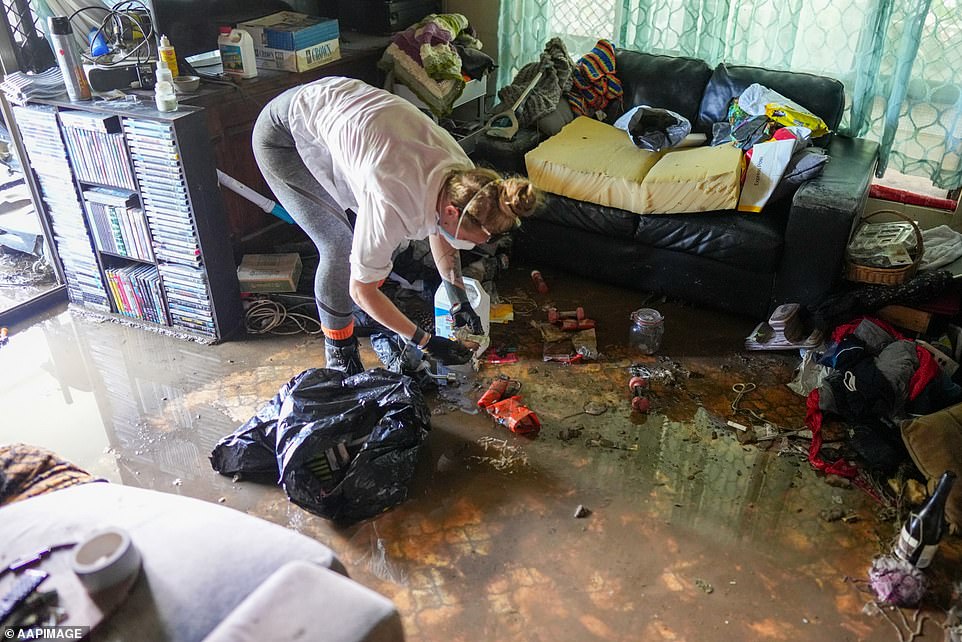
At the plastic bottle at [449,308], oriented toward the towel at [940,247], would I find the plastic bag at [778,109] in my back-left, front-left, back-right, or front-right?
front-left

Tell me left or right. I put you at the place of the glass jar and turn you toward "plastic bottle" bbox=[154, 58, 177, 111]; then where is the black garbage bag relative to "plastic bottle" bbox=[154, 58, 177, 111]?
left

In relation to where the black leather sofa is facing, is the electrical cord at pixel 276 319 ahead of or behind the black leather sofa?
ahead

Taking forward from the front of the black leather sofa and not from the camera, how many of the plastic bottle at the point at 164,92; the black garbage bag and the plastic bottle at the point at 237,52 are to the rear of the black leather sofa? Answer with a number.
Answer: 0

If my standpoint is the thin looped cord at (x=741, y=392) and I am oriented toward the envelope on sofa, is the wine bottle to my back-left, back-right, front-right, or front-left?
back-right

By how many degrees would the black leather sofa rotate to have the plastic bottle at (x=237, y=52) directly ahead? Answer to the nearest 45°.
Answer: approximately 45° to its right

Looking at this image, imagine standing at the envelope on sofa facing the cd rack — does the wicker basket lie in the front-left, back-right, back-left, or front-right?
back-left

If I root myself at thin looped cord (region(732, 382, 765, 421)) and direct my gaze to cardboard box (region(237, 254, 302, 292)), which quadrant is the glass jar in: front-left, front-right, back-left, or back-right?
front-right

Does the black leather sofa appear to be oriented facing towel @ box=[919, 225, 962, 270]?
no

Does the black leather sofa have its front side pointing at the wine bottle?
no

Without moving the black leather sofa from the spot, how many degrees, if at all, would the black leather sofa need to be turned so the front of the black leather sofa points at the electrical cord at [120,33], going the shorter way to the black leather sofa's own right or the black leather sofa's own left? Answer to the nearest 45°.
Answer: approximately 45° to the black leather sofa's own right

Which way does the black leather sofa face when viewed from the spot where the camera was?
facing the viewer and to the left of the viewer

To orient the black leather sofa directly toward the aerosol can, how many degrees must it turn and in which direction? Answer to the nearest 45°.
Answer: approximately 45° to its right

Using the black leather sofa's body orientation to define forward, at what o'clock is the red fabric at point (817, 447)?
The red fabric is roughly at 10 o'clock from the black leather sofa.

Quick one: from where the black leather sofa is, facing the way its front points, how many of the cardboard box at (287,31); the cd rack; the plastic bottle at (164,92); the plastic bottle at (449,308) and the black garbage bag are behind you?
0
